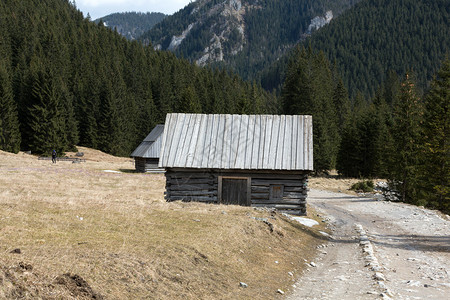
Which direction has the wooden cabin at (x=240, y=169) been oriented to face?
toward the camera

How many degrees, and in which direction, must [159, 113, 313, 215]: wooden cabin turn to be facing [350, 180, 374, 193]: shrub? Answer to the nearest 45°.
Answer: approximately 135° to its left

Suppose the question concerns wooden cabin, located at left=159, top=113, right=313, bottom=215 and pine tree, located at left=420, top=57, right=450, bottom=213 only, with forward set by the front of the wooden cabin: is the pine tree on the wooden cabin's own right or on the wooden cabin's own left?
on the wooden cabin's own left

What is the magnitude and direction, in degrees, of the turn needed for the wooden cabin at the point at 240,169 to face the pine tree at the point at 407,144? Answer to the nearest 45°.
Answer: approximately 135° to its left

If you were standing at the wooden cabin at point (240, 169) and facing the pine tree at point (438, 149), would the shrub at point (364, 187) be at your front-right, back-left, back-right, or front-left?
front-left

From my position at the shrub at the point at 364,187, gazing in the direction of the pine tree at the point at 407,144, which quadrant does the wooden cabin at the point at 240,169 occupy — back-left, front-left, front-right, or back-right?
front-right
